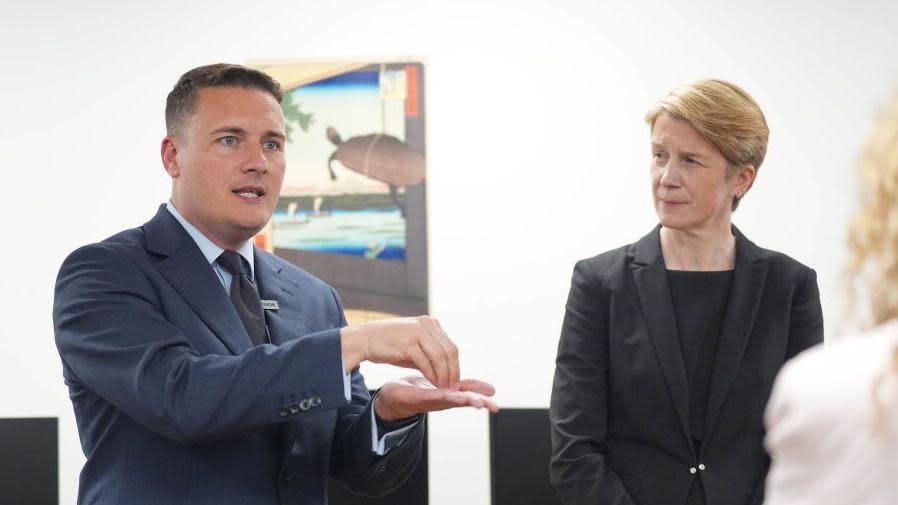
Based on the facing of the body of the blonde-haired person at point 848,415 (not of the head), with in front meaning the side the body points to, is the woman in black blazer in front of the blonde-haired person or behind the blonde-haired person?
in front

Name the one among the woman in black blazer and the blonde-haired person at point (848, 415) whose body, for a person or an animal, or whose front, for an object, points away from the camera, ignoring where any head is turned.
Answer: the blonde-haired person

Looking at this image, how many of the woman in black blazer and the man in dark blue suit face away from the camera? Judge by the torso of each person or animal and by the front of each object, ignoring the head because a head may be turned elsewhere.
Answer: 0

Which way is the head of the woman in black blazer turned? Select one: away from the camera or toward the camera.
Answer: toward the camera

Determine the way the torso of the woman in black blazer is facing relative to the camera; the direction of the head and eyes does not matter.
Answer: toward the camera

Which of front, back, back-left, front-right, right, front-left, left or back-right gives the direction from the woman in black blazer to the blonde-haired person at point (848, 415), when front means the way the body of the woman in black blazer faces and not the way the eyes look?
front

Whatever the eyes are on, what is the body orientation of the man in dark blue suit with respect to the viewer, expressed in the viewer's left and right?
facing the viewer and to the right of the viewer

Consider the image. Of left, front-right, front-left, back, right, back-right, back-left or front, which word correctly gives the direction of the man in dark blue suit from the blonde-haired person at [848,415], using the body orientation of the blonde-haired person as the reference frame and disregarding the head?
front-left

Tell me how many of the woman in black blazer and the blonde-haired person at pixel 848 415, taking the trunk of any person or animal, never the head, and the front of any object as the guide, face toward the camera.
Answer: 1

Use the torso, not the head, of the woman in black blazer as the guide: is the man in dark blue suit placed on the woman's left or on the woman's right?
on the woman's right

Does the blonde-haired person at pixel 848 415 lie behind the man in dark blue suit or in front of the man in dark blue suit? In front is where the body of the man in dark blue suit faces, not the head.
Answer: in front

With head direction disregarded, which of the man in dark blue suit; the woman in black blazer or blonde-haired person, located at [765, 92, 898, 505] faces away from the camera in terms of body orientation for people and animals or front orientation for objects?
the blonde-haired person

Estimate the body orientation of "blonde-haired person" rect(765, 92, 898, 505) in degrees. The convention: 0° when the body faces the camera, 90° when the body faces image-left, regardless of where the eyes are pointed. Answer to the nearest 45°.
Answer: approximately 180°
